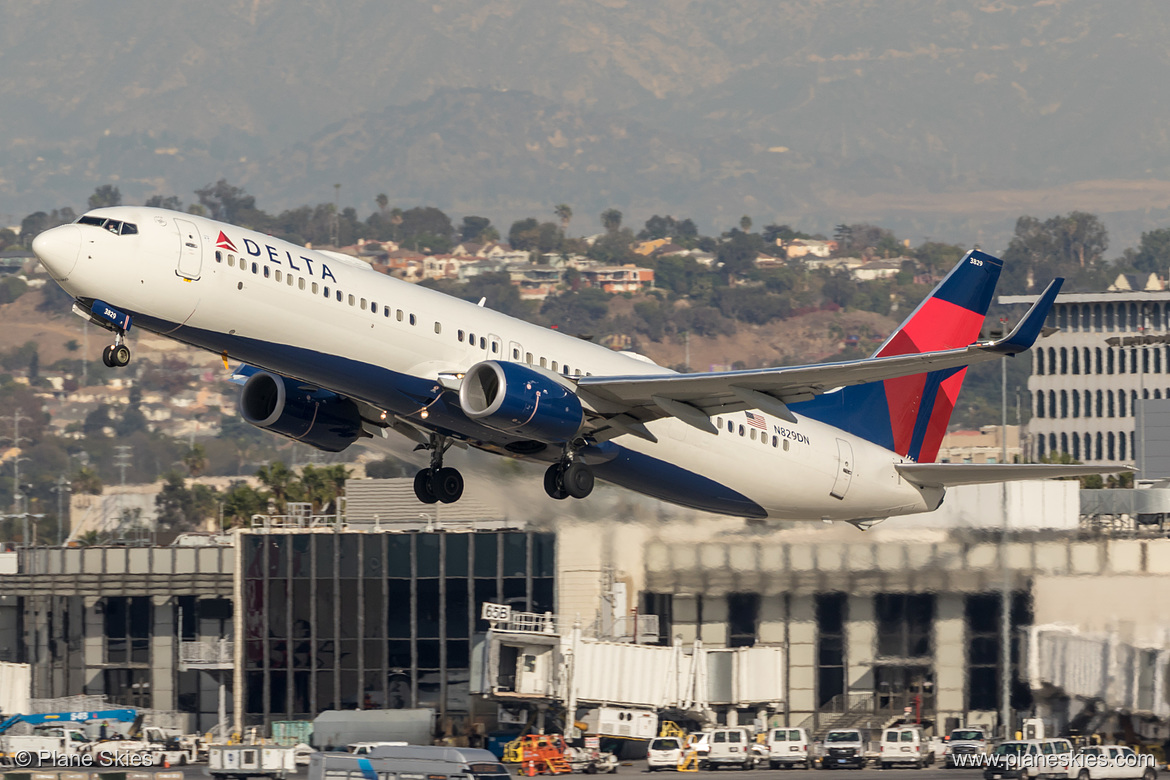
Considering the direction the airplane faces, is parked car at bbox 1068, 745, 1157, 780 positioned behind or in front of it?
behind

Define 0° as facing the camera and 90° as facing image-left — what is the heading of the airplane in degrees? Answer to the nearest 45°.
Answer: approximately 45°
